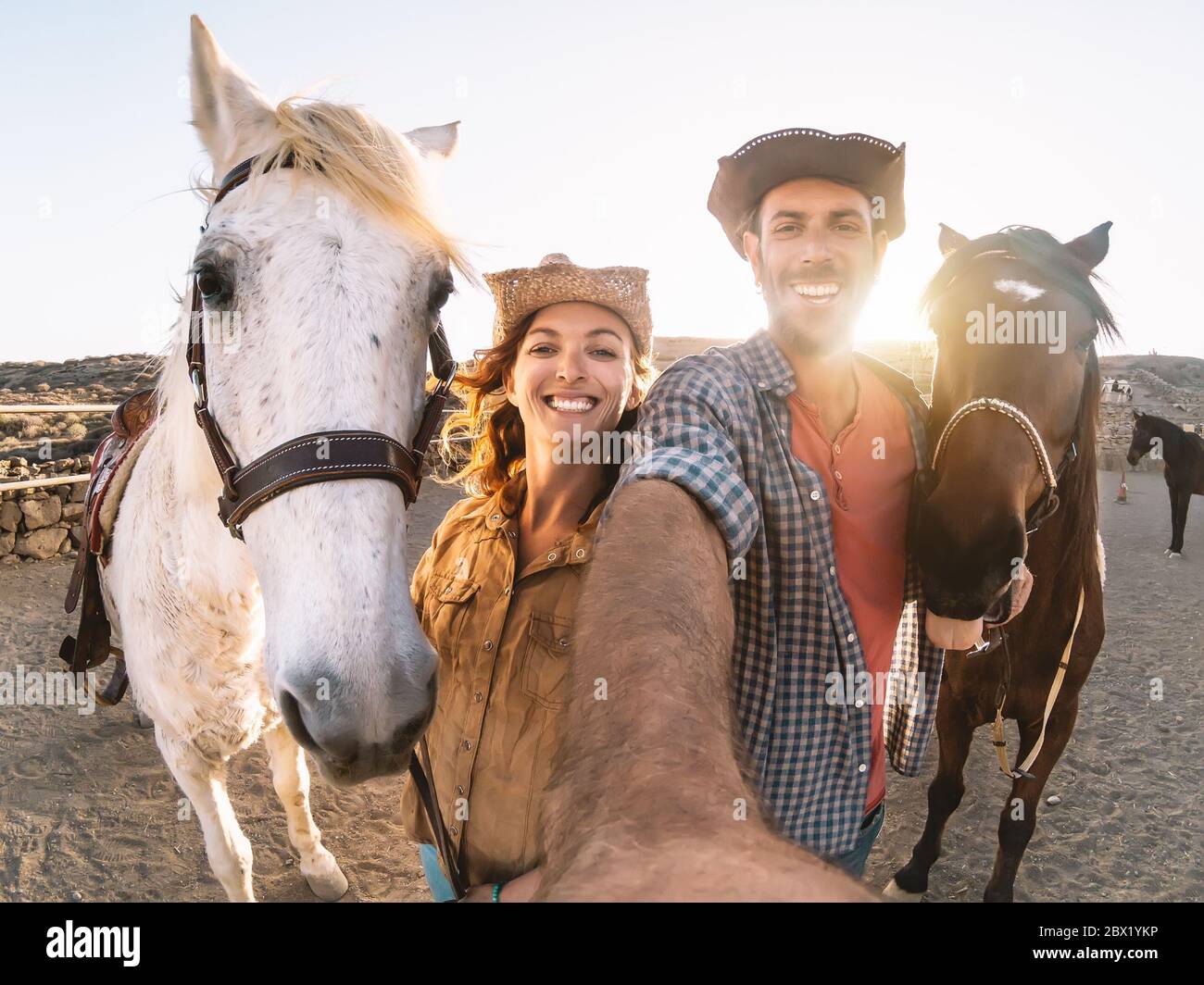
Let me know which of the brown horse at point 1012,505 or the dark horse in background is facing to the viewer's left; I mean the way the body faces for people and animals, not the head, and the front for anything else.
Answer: the dark horse in background

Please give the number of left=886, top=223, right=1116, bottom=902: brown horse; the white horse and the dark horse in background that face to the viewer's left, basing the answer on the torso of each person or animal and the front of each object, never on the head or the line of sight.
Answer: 1

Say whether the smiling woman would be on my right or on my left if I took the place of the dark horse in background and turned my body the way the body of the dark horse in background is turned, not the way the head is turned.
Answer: on my left

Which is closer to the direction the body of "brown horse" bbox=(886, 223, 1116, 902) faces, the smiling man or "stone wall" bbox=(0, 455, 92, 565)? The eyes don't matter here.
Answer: the smiling man

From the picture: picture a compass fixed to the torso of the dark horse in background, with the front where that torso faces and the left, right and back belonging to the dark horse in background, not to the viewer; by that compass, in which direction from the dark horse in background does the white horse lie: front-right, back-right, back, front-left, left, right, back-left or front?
left

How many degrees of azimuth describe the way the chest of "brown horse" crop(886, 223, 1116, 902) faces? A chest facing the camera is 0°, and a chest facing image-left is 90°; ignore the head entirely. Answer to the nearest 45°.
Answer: approximately 0°

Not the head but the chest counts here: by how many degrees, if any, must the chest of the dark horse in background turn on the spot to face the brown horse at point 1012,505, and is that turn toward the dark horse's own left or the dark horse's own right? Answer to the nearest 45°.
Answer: approximately 90° to the dark horse's own left

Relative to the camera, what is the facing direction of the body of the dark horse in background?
to the viewer's left

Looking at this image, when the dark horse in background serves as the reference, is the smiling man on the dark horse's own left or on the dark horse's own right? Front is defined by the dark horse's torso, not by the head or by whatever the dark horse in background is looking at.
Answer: on the dark horse's own left

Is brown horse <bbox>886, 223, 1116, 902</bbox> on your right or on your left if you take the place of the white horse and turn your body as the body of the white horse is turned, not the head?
on your left
